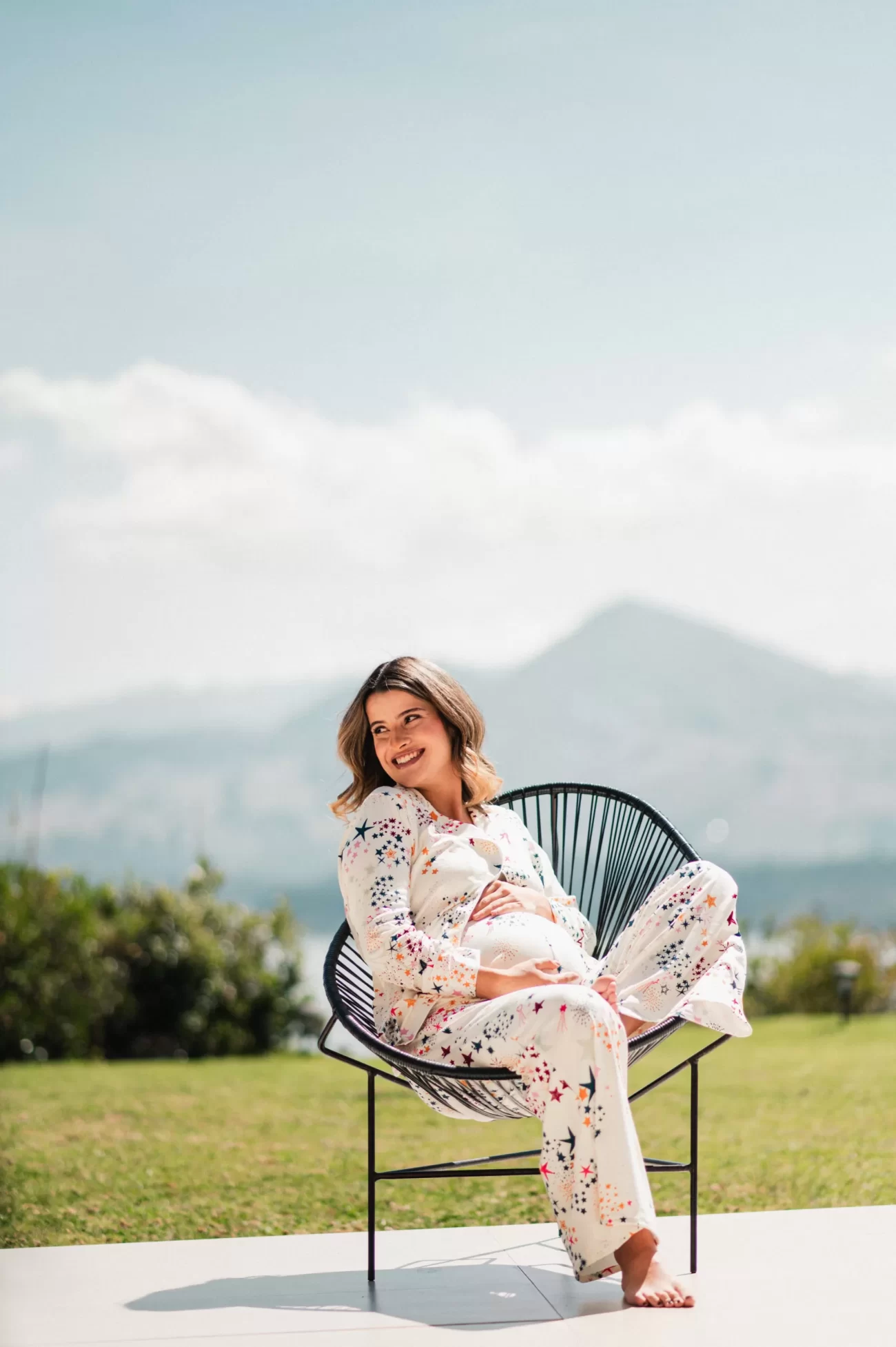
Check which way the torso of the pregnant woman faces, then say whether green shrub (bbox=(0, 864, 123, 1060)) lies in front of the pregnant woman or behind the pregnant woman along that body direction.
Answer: behind

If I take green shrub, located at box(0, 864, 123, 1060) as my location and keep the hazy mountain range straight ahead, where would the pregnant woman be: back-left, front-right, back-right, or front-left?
back-right

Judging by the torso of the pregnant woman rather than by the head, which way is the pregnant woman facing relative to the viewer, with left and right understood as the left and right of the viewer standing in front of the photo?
facing the viewer and to the right of the viewer

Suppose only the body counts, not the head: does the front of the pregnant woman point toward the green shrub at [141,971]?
no

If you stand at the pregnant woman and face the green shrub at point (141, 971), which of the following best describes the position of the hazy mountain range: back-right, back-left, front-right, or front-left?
front-right

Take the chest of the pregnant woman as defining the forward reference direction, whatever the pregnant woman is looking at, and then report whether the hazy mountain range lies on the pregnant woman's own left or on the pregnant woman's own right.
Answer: on the pregnant woman's own left

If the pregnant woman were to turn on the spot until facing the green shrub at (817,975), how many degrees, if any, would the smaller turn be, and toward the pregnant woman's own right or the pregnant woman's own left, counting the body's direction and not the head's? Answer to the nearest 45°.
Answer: approximately 135° to the pregnant woman's own left

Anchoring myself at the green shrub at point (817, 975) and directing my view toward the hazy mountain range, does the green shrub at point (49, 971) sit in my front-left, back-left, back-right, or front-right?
back-left

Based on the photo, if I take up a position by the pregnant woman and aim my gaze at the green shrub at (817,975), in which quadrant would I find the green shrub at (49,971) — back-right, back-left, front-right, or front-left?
front-left
